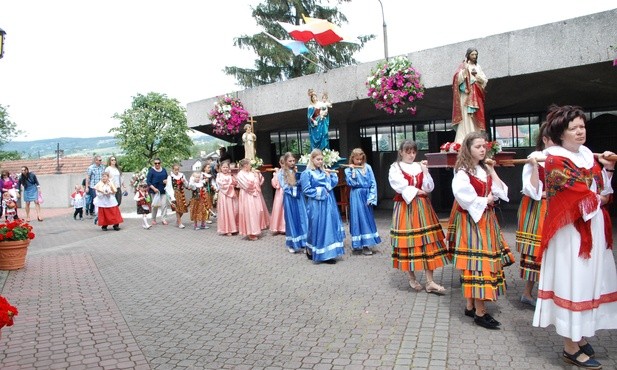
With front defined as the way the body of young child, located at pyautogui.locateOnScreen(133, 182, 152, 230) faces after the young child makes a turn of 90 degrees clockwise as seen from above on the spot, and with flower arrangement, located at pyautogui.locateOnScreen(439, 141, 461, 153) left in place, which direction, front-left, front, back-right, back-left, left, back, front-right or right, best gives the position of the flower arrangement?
left

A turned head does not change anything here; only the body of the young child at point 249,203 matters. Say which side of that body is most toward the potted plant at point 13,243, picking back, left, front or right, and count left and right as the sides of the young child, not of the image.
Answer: right

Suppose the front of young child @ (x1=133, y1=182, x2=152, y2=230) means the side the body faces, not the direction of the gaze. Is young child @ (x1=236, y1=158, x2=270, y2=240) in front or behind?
in front

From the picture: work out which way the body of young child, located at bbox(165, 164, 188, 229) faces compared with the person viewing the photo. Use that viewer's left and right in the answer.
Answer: facing the viewer and to the right of the viewer

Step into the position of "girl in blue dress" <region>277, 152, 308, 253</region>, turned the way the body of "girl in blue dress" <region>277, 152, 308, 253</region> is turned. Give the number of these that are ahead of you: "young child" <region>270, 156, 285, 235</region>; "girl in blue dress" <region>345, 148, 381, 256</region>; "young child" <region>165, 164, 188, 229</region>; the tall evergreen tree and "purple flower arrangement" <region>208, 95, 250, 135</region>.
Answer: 1

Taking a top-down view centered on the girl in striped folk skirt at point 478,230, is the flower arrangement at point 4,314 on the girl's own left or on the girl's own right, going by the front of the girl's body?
on the girl's own right

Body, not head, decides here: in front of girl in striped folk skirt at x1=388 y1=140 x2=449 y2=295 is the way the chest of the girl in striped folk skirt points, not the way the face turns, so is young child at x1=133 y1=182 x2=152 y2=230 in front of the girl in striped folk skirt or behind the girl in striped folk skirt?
behind

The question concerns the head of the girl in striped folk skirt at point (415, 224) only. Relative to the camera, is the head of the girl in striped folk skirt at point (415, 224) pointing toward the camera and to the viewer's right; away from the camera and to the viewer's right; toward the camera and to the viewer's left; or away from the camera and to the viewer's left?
toward the camera and to the viewer's right

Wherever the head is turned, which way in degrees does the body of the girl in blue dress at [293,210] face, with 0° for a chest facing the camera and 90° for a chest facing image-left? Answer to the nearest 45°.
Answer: approximately 315°

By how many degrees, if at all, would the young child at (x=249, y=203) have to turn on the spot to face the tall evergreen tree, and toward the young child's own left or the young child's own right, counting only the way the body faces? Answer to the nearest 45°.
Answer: approximately 135° to the young child's own left
